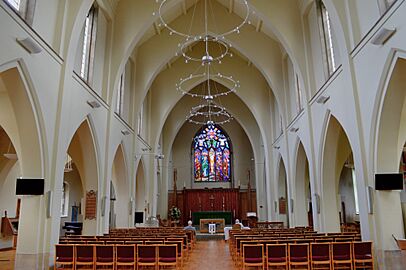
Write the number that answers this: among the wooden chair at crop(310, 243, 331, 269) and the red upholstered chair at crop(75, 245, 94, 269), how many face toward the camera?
0

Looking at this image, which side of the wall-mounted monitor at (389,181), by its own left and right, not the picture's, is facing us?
front

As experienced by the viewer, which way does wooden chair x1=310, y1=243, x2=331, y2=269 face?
facing away from the viewer

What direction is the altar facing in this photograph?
toward the camera

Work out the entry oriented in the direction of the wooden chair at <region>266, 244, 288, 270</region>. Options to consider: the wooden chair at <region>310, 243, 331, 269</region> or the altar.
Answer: the altar

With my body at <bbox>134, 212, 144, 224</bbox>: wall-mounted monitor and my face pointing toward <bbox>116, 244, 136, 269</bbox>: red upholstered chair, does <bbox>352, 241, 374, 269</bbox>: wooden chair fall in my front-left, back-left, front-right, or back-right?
front-left

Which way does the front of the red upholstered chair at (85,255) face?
away from the camera

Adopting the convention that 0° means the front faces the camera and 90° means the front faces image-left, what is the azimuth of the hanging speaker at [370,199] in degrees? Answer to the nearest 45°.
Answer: approximately 45°

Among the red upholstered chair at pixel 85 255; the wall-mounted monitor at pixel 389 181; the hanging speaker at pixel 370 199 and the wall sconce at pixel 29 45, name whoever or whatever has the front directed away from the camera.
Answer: the red upholstered chair

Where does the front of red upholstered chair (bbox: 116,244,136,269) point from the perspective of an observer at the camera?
facing away from the viewer

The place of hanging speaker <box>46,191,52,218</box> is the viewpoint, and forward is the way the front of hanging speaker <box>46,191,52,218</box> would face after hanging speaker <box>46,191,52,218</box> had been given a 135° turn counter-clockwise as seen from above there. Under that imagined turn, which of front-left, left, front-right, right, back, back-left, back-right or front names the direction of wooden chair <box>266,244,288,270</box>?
back-right

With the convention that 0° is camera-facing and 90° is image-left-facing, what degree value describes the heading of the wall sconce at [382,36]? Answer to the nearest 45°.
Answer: approximately 45°

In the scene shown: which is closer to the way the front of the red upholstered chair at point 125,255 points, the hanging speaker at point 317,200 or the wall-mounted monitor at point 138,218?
the wall-mounted monitor

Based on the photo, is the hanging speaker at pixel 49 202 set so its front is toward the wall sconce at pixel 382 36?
yes

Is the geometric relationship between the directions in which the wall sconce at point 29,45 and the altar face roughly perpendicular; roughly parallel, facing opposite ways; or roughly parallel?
roughly perpendicular

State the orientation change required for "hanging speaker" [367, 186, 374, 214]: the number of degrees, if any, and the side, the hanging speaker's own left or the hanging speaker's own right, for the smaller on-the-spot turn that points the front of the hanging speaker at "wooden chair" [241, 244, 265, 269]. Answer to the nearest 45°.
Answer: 0° — it already faces it
